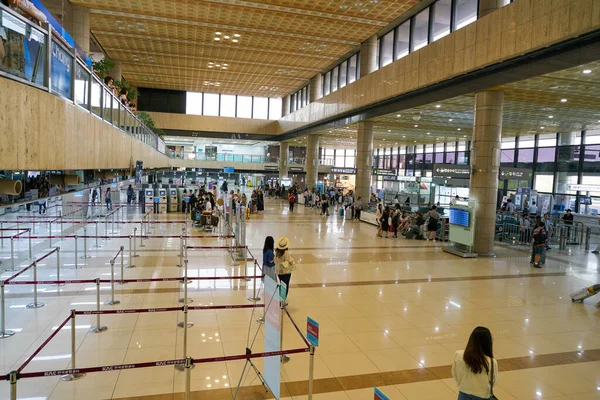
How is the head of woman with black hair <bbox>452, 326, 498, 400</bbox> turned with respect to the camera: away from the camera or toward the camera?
away from the camera

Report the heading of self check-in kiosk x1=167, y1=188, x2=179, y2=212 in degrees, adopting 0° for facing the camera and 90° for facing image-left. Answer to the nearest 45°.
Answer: approximately 315°

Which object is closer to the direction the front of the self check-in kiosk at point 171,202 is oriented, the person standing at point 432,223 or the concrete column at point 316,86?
the person standing

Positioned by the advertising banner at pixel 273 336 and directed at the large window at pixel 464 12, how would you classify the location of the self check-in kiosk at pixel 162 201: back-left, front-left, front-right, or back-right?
front-left

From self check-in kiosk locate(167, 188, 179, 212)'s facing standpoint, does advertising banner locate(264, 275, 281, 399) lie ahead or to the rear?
ahead

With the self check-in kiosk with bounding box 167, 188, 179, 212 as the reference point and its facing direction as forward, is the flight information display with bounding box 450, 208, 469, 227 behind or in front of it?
in front

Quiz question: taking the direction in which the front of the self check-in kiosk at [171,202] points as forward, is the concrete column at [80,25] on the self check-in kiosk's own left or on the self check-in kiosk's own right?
on the self check-in kiosk's own right

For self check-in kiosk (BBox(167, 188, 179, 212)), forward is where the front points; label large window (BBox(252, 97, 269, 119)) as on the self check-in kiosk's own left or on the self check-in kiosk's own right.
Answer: on the self check-in kiosk's own left

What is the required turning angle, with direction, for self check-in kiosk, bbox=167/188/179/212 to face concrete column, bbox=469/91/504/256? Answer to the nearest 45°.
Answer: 0° — it already faces it

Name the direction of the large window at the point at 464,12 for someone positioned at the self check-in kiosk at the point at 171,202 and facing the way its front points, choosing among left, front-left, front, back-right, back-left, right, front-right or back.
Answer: front

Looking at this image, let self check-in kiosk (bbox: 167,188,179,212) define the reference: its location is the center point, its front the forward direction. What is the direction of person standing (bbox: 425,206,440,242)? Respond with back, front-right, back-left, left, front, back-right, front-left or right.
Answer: front
